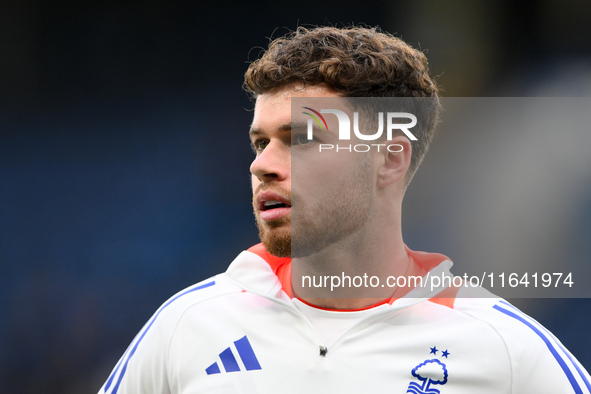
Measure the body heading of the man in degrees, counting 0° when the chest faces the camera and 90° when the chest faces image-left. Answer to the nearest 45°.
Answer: approximately 0°
